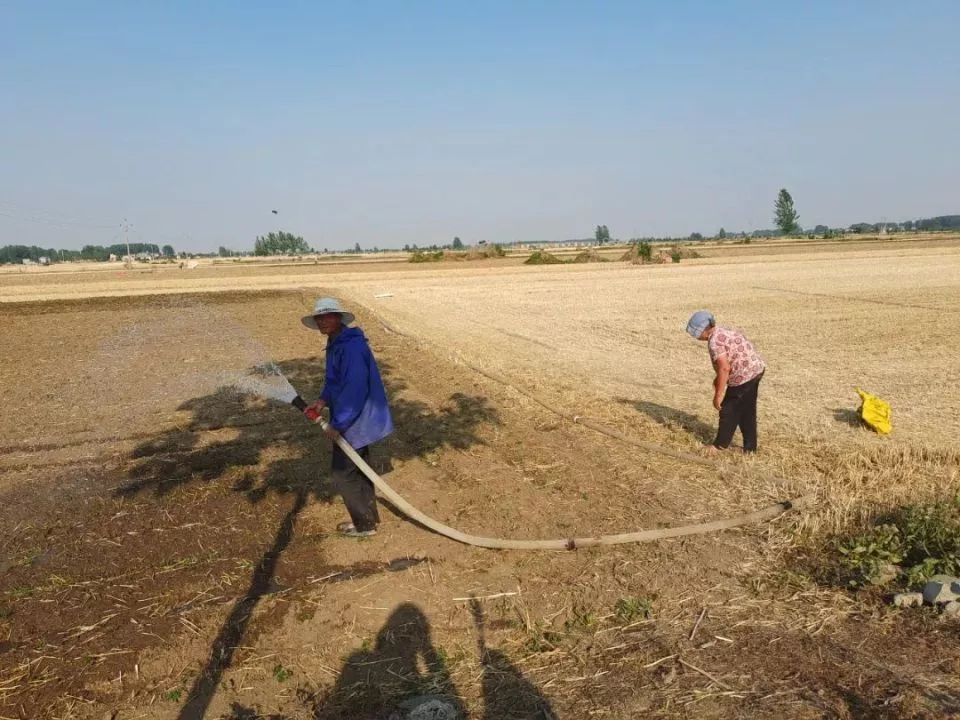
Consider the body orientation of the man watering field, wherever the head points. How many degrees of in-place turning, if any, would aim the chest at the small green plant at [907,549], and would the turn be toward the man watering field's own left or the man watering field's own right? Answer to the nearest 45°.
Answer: approximately 135° to the man watering field's own left

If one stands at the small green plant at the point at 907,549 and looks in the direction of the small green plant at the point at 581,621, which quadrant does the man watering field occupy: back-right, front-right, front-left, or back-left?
front-right

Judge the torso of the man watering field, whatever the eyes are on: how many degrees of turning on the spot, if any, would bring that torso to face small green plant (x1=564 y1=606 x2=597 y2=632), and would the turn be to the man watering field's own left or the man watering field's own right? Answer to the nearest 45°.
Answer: approximately 135° to the man watering field's own left

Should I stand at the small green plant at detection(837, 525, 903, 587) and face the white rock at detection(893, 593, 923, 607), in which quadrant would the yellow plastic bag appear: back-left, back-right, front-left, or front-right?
back-left

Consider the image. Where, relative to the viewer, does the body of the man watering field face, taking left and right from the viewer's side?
facing to the left of the viewer

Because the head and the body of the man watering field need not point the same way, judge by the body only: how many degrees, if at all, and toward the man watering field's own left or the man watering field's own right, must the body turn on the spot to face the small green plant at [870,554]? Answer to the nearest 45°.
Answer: approximately 135° to the man watering field's own left

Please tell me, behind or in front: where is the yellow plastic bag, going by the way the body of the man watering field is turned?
behind

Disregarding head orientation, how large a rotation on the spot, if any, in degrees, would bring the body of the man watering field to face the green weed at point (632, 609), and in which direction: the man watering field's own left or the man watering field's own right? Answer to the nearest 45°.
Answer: approximately 135° to the man watering field's own left
